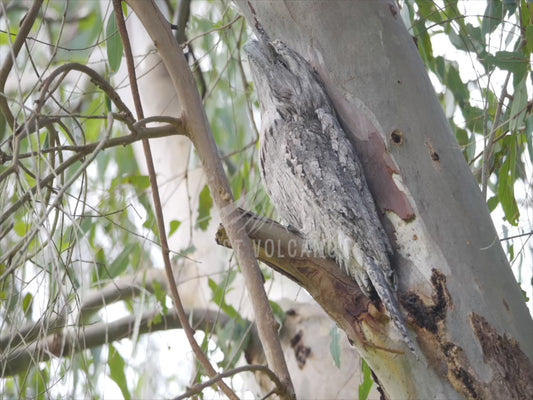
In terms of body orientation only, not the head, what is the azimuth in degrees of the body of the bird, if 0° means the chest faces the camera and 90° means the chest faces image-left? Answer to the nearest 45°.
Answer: approximately 90°
